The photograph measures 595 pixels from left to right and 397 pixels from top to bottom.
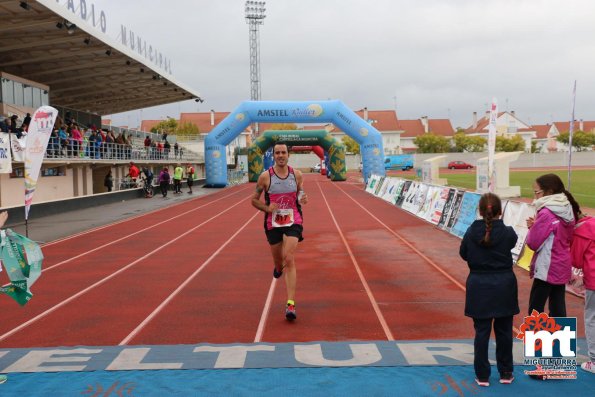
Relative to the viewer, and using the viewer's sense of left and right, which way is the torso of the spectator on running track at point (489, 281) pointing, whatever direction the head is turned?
facing away from the viewer

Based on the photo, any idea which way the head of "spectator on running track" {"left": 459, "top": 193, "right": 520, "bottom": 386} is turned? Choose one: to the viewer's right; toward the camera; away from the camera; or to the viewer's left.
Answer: away from the camera

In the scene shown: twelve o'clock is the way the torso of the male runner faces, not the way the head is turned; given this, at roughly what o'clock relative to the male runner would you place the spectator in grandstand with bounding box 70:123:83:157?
The spectator in grandstand is roughly at 5 o'clock from the male runner.

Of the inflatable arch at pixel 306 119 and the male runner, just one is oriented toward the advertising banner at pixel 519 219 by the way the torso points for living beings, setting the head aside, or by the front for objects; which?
the inflatable arch

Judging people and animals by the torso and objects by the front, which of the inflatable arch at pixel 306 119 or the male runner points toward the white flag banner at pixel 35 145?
the inflatable arch

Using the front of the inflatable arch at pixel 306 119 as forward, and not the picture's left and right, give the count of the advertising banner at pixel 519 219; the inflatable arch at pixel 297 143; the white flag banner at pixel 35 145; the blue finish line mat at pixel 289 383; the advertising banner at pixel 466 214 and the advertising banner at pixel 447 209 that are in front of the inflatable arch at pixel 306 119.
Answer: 5

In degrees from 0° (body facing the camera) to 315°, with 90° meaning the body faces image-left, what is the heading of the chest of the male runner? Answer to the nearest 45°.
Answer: approximately 0°

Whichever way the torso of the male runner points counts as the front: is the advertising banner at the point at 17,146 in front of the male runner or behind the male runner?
behind
